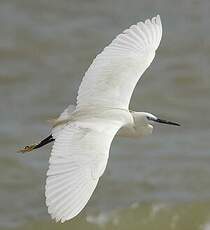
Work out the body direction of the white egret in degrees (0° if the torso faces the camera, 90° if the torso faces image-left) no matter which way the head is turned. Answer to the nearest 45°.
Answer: approximately 270°
